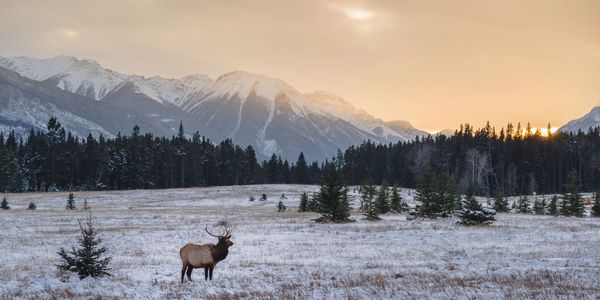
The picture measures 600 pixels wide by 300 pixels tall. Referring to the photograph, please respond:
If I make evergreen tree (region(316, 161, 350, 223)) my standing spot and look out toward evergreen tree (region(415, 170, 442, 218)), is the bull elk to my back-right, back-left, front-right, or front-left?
back-right

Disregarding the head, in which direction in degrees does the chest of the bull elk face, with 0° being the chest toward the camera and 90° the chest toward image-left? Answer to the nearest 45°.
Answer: approximately 270°

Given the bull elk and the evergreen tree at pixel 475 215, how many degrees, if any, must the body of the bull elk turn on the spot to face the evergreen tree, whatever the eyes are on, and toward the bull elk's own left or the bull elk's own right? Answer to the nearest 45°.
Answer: approximately 45° to the bull elk's own left

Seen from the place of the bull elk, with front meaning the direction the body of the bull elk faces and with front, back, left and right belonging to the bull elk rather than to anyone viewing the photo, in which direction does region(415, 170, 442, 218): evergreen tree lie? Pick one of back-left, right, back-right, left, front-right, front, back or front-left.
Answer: front-left

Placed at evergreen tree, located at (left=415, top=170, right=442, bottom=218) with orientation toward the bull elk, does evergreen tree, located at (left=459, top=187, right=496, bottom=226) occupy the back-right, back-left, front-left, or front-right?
front-left

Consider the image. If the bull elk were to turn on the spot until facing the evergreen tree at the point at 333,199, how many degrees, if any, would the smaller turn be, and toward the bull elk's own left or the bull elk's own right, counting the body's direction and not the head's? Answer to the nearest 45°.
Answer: approximately 90° to the bull elk's own left
